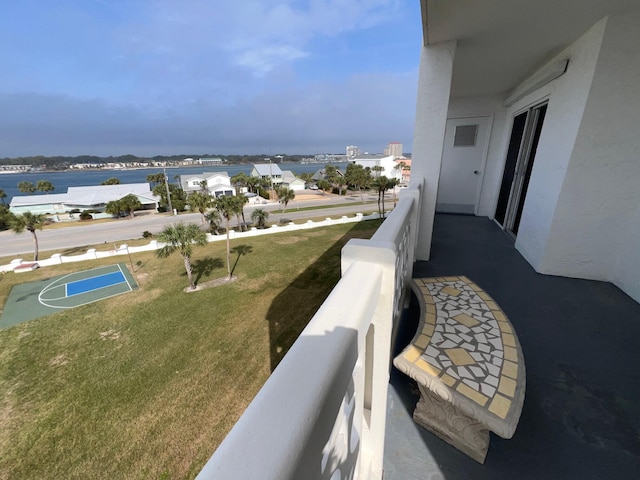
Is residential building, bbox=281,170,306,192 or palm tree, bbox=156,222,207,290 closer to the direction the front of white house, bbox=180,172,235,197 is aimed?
the palm tree

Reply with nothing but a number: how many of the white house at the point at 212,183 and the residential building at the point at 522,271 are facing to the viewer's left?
1

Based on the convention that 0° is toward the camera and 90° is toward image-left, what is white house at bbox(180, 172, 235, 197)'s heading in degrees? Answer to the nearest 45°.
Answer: approximately 0°

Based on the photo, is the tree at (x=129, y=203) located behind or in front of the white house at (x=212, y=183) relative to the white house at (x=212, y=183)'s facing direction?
in front

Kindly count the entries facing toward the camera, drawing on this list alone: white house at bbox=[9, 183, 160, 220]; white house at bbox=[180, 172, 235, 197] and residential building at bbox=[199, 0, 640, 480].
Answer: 2

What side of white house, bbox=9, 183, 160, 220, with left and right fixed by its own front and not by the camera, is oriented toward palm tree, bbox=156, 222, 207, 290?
front

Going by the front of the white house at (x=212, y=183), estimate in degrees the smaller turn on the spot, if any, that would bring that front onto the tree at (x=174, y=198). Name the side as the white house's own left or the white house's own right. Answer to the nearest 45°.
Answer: approximately 45° to the white house's own right

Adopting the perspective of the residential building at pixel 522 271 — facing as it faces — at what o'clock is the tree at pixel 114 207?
The tree is roughly at 1 o'clock from the residential building.

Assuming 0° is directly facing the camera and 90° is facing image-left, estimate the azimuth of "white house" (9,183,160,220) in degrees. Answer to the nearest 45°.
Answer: approximately 0°

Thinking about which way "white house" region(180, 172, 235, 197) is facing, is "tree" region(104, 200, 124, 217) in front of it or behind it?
in front

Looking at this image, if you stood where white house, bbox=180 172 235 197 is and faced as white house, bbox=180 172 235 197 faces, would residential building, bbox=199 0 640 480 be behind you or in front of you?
in front

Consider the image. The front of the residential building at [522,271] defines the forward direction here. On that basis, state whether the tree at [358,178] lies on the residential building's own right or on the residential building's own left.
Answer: on the residential building's own right

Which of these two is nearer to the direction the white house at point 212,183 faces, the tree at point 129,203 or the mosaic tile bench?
the mosaic tile bench

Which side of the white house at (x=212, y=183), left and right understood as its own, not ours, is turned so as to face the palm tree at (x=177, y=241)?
front

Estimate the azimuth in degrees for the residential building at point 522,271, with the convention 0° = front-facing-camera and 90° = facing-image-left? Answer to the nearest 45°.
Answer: approximately 90°

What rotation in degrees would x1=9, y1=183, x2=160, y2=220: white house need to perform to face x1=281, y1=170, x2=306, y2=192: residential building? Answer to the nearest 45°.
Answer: approximately 90° to its left
